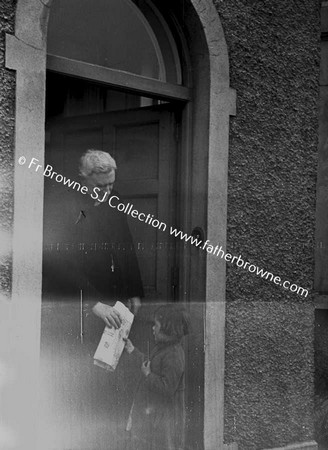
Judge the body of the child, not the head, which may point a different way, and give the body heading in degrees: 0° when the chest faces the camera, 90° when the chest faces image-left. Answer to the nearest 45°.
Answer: approximately 90°

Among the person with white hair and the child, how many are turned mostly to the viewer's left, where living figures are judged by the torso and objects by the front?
1

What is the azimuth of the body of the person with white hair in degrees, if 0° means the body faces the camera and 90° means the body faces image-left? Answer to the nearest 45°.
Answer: approximately 315°

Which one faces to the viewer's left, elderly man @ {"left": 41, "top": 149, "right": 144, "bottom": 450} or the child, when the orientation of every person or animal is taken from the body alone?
the child

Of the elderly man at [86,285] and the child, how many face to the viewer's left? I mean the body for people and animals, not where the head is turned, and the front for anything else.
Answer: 1

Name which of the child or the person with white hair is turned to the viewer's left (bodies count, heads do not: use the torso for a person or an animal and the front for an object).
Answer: the child
